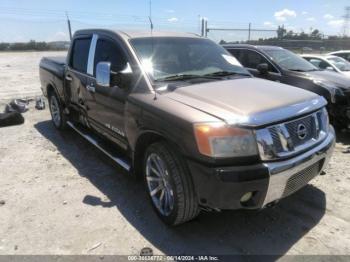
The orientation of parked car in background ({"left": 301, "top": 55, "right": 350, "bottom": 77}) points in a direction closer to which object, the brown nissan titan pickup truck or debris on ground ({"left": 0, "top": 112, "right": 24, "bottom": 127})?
the brown nissan titan pickup truck

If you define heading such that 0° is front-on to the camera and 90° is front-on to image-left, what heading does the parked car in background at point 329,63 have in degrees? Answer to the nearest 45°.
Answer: approximately 315°

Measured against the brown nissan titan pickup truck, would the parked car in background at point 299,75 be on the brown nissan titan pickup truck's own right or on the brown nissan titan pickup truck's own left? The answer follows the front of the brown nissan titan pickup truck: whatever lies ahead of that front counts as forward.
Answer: on the brown nissan titan pickup truck's own left

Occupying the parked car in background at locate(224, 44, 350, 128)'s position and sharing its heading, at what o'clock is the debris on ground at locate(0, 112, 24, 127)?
The debris on ground is roughly at 4 o'clock from the parked car in background.

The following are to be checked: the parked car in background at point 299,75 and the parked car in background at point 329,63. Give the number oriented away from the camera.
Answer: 0

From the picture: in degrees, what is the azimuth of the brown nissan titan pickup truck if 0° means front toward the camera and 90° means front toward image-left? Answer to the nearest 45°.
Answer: approximately 315°

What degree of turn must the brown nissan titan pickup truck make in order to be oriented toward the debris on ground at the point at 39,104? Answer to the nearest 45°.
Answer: approximately 180°

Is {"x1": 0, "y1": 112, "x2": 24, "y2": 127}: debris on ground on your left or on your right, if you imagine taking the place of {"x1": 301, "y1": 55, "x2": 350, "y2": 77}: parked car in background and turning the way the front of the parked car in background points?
on your right

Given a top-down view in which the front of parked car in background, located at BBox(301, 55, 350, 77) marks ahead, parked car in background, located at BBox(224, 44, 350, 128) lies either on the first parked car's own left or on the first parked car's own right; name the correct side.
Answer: on the first parked car's own right

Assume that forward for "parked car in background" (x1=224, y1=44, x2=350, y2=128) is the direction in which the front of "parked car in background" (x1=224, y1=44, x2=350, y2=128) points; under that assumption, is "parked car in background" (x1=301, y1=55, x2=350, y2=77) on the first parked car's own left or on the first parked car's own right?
on the first parked car's own left

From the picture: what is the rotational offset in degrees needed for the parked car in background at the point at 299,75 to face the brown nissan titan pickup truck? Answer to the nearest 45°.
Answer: approximately 45° to its right

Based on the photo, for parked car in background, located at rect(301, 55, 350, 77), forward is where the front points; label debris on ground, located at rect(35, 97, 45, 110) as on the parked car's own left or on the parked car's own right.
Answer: on the parked car's own right
